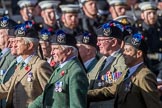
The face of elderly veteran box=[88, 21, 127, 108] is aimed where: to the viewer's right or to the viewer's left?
to the viewer's left

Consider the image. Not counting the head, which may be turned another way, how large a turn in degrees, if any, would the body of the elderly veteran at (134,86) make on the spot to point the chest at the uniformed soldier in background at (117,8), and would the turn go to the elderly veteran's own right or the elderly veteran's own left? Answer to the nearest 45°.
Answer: approximately 135° to the elderly veteran's own right

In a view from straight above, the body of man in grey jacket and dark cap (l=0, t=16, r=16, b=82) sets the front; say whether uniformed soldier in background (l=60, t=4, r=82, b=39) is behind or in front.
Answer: behind

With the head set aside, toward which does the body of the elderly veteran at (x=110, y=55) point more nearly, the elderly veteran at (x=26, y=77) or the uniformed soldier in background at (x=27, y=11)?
the elderly veteran
